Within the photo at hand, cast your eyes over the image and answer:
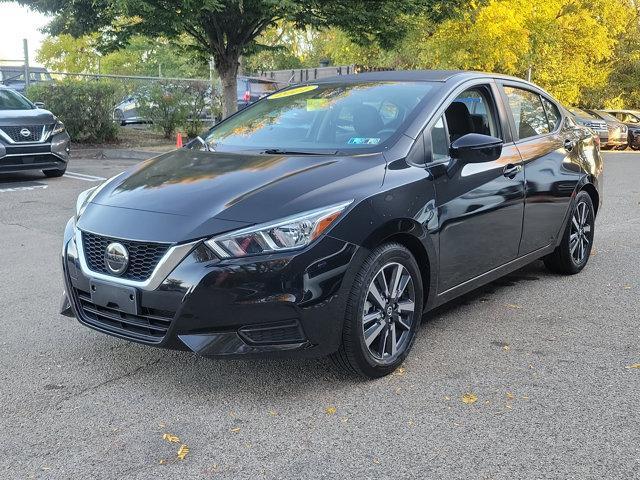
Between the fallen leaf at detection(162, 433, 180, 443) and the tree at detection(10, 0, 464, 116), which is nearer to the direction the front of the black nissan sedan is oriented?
the fallen leaf

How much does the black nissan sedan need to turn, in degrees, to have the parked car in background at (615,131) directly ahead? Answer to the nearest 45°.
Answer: approximately 180°

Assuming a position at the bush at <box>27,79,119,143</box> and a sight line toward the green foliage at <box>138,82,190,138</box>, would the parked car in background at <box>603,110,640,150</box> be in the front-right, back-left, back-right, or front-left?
front-right

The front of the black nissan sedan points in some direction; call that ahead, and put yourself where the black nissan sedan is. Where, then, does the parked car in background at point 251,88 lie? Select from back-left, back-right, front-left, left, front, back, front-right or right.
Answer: back-right

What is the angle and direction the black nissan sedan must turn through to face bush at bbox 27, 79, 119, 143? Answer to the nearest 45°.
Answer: approximately 90° to its right

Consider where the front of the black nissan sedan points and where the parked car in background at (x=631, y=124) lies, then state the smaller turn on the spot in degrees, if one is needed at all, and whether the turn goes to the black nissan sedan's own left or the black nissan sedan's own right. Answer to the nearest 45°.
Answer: approximately 180°

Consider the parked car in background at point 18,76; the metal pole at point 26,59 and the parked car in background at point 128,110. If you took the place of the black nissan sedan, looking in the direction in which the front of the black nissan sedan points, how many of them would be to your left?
0

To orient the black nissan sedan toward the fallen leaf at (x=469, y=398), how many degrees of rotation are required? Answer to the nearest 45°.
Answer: approximately 90° to its left

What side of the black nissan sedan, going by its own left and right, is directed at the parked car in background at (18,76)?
right

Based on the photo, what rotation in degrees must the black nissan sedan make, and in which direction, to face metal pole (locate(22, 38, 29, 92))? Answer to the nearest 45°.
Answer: approximately 90° to its right

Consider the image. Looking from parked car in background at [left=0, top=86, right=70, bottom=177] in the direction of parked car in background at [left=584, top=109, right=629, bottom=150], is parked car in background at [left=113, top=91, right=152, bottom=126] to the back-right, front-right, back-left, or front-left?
front-left

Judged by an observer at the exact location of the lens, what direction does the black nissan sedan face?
facing the viewer and to the left of the viewer

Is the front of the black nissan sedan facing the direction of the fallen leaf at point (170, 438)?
yes
